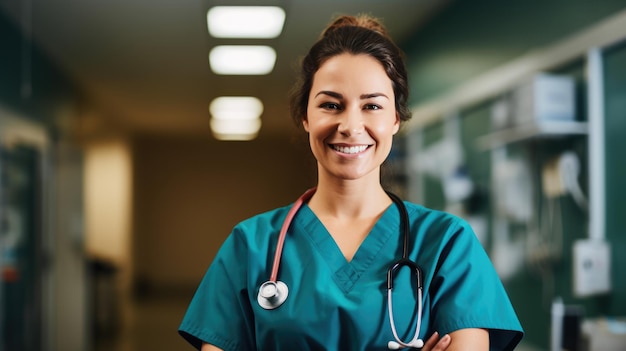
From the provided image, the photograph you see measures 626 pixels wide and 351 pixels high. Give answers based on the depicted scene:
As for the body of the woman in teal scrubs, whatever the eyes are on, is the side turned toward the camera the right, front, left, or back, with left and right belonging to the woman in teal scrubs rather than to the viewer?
front

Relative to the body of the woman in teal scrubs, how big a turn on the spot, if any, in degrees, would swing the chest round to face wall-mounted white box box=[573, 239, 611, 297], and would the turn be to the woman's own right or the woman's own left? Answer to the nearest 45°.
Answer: approximately 135° to the woman's own left

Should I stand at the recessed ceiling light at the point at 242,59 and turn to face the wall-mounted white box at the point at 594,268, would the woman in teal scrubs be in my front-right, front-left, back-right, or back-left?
front-right

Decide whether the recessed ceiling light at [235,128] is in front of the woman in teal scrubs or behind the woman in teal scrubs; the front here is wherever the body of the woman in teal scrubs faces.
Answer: behind

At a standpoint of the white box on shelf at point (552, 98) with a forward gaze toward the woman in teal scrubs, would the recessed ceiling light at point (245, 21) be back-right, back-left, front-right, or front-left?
back-right

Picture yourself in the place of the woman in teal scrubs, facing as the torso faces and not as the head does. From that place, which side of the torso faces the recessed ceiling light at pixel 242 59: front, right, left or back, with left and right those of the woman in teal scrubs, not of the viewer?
back

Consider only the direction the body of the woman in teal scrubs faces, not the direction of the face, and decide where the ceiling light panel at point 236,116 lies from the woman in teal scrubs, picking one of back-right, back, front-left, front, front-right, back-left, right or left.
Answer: back

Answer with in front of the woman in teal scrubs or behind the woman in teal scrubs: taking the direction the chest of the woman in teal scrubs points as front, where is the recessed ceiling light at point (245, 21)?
behind
